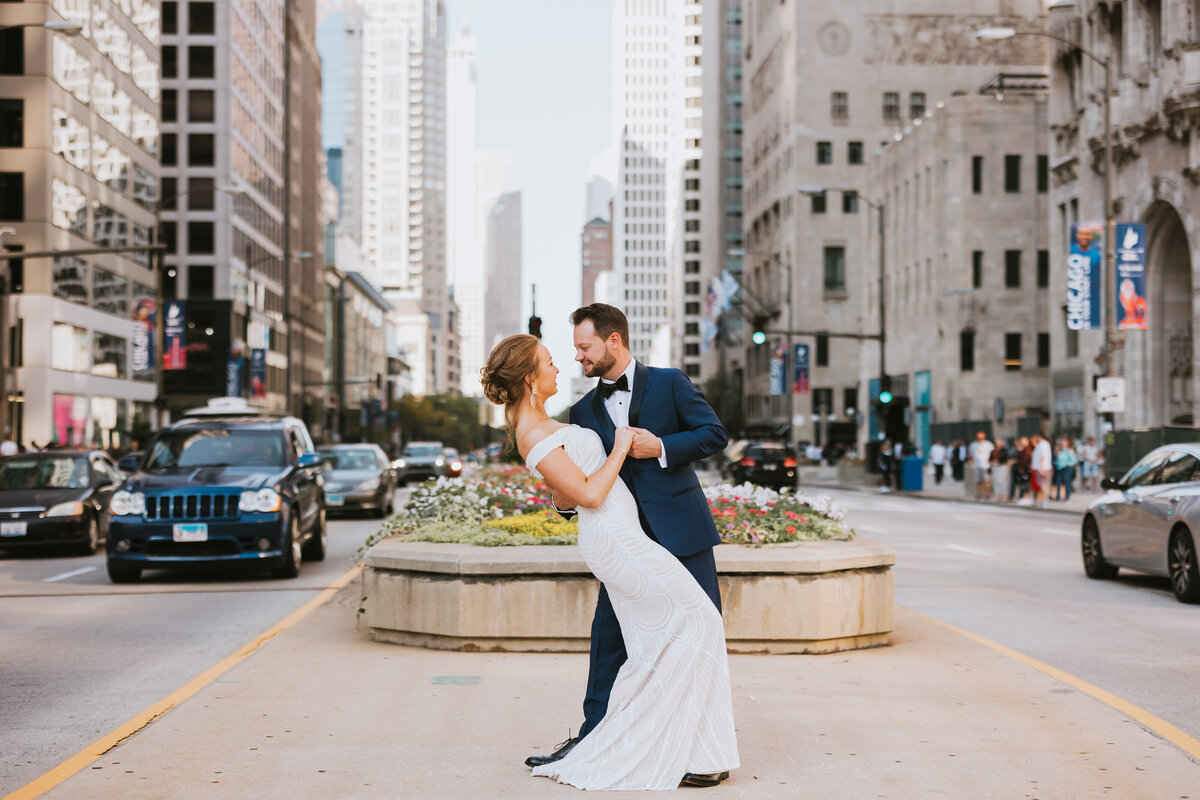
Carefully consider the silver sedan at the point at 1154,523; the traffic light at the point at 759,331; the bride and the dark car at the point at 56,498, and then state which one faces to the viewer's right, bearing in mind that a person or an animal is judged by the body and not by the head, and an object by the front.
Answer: the bride

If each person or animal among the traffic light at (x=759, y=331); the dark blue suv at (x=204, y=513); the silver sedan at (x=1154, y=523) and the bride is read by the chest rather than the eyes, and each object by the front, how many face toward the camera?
2

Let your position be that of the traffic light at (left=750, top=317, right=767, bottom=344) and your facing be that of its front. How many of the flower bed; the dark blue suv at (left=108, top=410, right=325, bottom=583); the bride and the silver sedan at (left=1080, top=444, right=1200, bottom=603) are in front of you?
4

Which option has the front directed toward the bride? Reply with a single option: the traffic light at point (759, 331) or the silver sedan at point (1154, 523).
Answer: the traffic light

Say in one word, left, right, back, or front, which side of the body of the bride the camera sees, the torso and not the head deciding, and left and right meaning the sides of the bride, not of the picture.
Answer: right

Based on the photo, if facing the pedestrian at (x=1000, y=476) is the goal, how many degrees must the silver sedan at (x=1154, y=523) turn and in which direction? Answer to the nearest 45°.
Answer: approximately 45° to its right

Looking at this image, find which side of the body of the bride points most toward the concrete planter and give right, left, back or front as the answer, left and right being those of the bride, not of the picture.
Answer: left

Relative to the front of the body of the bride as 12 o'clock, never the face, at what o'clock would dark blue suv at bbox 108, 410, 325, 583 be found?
The dark blue suv is roughly at 8 o'clock from the bride.

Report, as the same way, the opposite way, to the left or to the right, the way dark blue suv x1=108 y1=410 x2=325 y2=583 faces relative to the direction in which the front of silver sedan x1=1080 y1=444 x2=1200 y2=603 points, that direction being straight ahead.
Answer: the opposite way

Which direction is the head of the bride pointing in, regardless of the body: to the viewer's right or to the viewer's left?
to the viewer's right

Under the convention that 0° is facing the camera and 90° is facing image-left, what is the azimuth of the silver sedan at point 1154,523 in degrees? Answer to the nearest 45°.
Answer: approximately 135°
